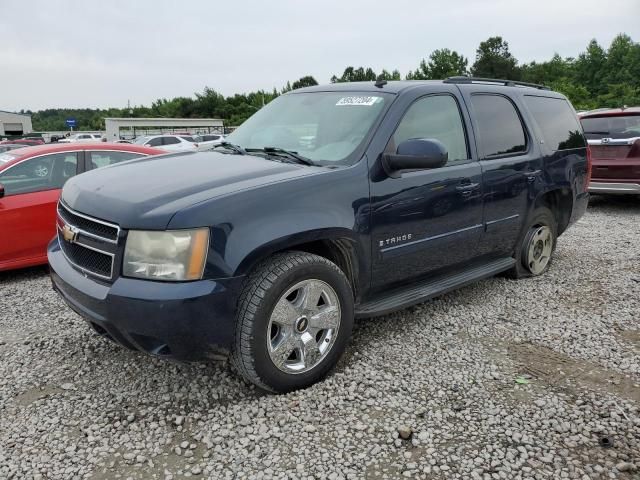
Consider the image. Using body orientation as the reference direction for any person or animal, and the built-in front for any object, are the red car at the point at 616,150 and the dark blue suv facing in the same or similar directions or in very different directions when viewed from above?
very different directions

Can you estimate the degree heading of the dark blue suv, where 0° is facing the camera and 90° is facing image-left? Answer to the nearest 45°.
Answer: approximately 45°

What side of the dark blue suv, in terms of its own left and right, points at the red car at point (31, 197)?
right

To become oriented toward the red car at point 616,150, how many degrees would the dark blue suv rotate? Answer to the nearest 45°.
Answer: approximately 180°

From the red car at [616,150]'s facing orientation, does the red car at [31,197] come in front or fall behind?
behind

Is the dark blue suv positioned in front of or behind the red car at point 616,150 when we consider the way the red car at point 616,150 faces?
behind

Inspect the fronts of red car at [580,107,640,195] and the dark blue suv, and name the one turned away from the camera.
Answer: the red car

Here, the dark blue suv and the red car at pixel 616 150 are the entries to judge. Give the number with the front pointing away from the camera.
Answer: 1

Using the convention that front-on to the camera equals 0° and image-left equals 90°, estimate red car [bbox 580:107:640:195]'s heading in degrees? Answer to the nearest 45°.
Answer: approximately 180°
